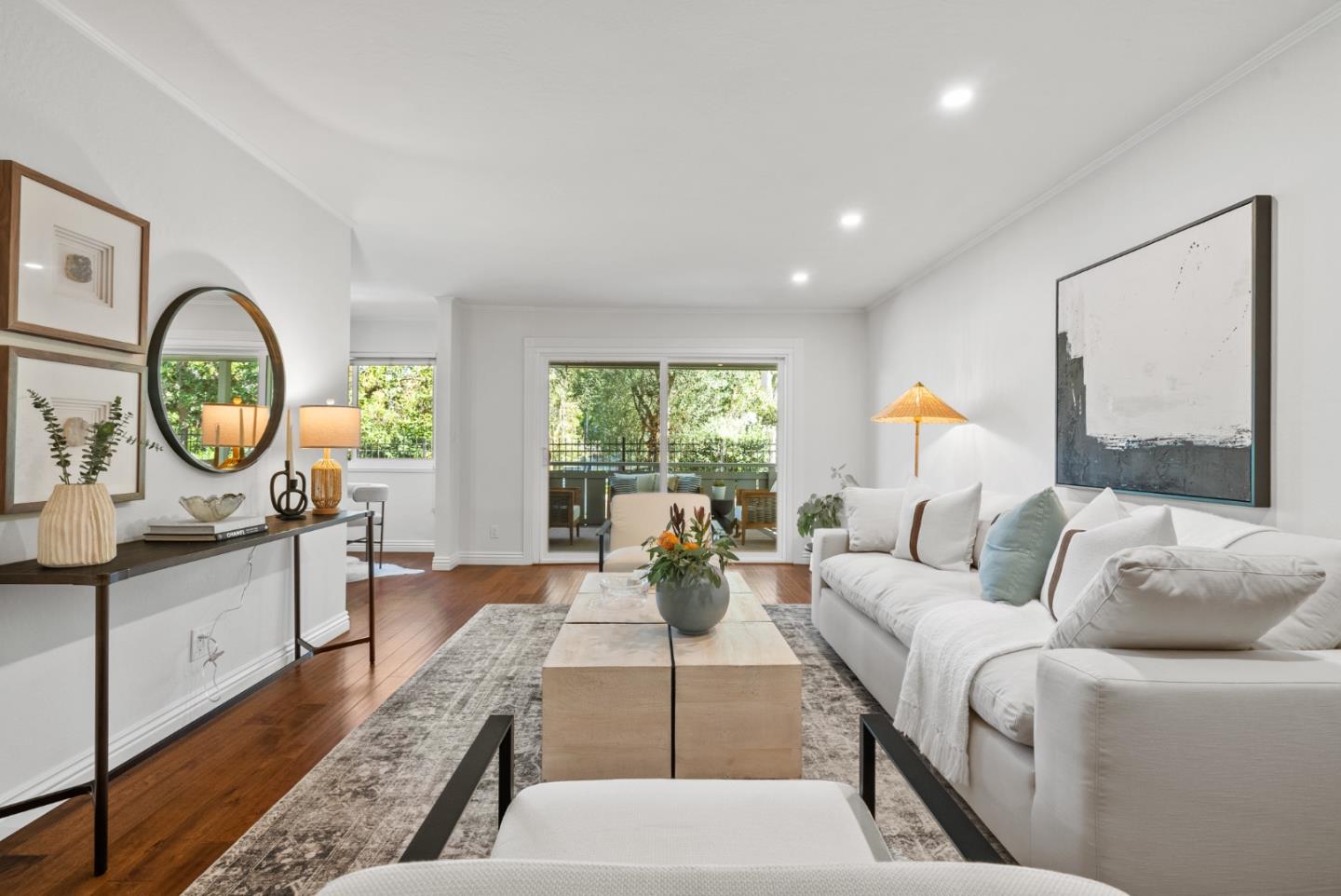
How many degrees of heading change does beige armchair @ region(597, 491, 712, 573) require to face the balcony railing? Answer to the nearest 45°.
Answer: approximately 180°

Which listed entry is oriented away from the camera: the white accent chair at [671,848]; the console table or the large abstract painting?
the white accent chair

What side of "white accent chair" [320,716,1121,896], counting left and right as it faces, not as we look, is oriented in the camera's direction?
back

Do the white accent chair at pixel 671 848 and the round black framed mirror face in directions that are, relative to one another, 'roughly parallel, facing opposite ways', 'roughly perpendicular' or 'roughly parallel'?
roughly perpendicular

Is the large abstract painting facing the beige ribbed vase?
yes

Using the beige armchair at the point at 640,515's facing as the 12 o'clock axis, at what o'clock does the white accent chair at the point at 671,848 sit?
The white accent chair is roughly at 12 o'clock from the beige armchair.

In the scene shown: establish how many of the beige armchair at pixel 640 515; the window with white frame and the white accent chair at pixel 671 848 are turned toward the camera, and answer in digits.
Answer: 2

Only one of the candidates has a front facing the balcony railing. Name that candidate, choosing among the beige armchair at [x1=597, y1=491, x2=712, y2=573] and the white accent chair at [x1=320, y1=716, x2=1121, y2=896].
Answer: the white accent chair

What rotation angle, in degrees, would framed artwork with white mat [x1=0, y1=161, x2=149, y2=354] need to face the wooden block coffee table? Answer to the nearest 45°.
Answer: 0° — it already faces it
